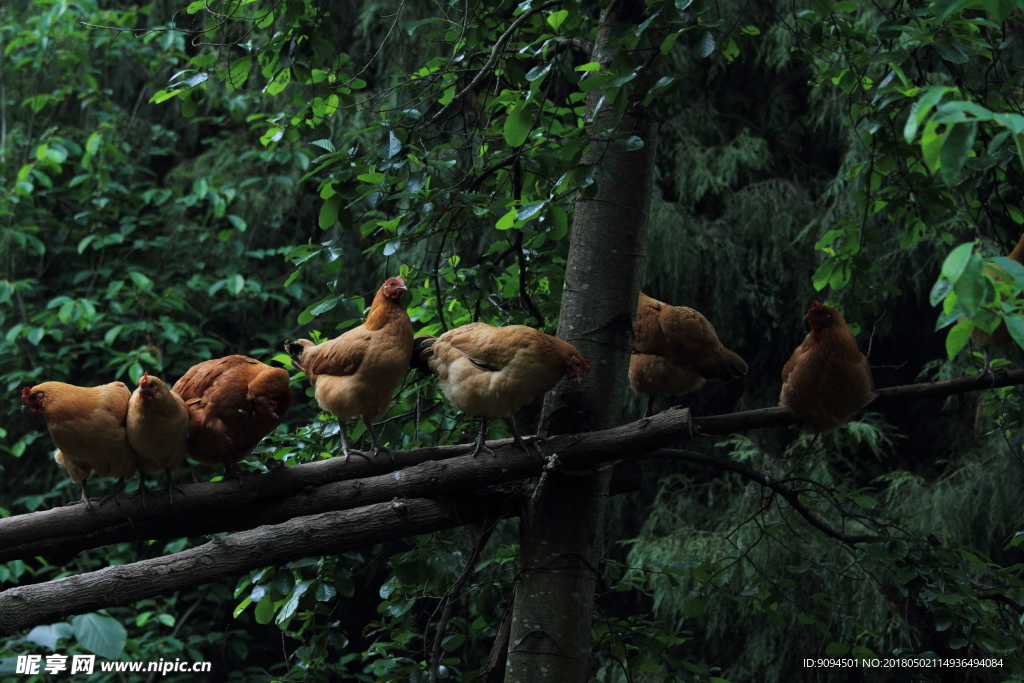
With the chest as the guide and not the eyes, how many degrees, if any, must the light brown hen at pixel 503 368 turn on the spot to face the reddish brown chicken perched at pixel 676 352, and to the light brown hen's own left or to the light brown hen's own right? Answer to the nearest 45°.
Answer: approximately 45° to the light brown hen's own left

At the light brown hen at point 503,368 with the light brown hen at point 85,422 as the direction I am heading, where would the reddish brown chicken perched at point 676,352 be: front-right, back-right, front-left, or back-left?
back-right

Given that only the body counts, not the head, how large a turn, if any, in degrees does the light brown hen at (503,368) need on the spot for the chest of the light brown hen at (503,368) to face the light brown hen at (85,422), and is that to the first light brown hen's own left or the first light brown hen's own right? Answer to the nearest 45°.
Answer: approximately 180°

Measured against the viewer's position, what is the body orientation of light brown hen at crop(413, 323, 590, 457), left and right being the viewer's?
facing to the right of the viewer
